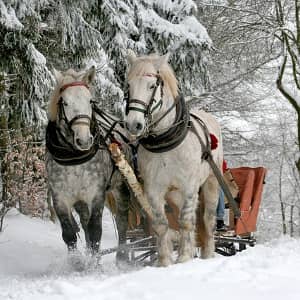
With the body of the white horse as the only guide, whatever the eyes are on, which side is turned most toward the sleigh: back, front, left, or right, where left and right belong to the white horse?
back

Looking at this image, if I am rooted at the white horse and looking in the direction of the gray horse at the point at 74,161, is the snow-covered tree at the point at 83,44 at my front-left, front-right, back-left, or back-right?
front-right

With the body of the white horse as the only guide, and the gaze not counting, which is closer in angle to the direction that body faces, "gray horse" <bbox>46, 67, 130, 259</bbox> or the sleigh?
the gray horse

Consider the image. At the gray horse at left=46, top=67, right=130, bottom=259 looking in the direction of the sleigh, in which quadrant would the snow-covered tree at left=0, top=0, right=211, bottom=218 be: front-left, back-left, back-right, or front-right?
front-left

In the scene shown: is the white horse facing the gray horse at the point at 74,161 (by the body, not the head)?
no

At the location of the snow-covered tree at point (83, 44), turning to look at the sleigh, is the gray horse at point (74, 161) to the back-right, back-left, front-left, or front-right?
front-right

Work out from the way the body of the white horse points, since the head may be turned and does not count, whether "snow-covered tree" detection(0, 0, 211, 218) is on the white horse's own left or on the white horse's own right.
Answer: on the white horse's own right
